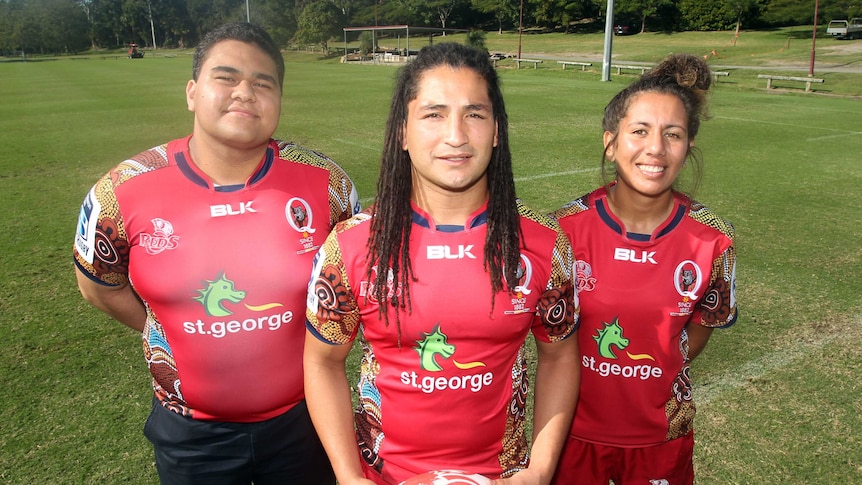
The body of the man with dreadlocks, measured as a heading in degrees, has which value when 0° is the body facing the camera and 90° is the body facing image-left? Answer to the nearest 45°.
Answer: approximately 0°

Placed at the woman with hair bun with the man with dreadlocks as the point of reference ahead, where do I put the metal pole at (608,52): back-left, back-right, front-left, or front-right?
back-right

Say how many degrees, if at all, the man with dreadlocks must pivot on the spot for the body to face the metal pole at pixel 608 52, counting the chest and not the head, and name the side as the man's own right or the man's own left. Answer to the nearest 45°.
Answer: approximately 180°

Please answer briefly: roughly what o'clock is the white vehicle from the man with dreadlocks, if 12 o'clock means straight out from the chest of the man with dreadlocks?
The white vehicle is roughly at 7 o'clock from the man with dreadlocks.

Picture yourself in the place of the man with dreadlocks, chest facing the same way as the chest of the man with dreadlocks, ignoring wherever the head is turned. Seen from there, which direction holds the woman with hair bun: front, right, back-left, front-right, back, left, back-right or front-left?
back-left

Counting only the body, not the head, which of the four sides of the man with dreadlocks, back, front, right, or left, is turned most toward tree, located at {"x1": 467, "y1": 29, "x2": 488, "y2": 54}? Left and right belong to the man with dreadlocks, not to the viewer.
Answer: back
